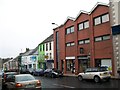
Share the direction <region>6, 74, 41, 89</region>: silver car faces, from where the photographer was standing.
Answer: facing away from the viewer and to the left of the viewer

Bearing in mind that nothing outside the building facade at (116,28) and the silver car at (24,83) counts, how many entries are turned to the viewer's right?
0

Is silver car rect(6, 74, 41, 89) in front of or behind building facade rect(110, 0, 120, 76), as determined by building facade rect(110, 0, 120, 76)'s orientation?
in front

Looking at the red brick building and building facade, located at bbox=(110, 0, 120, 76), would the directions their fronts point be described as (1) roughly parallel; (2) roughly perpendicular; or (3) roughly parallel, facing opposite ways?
roughly parallel

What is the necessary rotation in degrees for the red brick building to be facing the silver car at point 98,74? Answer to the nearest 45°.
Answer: approximately 45° to its left

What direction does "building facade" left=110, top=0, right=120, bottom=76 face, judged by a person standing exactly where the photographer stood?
facing the viewer and to the left of the viewer

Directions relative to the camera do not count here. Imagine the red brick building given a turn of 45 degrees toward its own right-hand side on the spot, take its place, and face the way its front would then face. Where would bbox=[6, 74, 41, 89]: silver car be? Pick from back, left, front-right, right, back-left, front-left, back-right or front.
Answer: left

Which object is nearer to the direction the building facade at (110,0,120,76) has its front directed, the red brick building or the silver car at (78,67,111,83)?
the silver car

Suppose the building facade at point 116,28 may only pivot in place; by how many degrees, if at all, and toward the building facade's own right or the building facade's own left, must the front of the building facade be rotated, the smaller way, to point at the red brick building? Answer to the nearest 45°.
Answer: approximately 90° to the building facade's own right

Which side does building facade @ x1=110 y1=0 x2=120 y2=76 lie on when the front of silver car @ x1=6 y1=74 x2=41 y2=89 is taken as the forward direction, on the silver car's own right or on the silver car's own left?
on the silver car's own right
